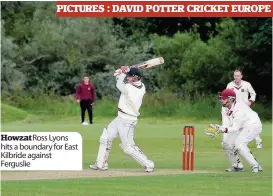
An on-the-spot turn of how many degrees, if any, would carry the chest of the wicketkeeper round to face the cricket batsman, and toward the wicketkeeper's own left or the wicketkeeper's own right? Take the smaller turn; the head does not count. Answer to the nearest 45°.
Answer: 0° — they already face them

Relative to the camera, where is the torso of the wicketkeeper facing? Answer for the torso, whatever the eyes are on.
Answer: to the viewer's left
